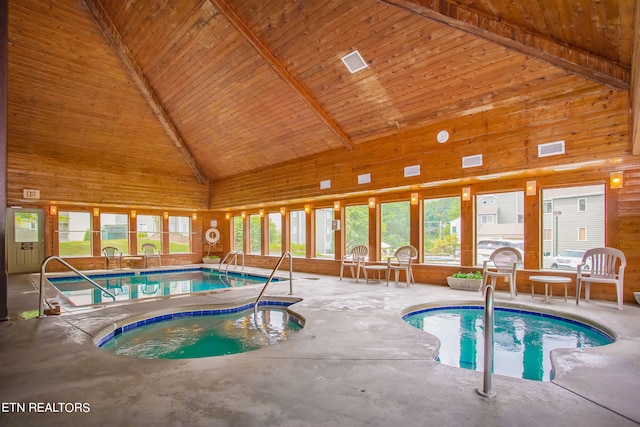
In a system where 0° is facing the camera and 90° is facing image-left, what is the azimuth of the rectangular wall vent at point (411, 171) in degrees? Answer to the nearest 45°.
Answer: approximately 45°

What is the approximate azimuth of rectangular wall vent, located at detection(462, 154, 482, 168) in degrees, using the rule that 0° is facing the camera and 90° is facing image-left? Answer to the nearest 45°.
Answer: approximately 45°

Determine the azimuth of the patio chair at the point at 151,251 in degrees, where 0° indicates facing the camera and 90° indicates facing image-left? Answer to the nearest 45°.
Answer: approximately 315°

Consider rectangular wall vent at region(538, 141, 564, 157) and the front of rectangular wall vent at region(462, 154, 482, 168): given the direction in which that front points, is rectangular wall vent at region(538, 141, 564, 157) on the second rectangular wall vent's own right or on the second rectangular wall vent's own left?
on the second rectangular wall vent's own left

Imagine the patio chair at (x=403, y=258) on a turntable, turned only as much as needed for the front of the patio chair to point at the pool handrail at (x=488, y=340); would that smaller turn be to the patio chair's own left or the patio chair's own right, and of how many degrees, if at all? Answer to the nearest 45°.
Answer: approximately 45° to the patio chair's own left
